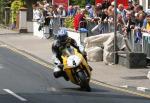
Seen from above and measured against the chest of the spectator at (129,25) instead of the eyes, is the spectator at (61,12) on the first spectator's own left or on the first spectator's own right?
on the first spectator's own right

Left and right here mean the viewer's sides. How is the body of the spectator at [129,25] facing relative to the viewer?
facing the viewer and to the left of the viewer

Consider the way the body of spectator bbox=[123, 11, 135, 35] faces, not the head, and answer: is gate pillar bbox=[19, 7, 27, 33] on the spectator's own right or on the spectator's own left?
on the spectator's own right

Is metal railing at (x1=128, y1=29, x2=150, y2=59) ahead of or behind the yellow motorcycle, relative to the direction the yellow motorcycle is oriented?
behind

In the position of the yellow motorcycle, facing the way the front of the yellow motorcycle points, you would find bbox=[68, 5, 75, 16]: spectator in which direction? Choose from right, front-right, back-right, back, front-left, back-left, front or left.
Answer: back

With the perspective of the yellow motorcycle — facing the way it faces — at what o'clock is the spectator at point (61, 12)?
The spectator is roughly at 6 o'clock from the yellow motorcycle.

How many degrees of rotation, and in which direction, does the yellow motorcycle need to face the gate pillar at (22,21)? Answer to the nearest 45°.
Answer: approximately 180°

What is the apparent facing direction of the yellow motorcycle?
toward the camera

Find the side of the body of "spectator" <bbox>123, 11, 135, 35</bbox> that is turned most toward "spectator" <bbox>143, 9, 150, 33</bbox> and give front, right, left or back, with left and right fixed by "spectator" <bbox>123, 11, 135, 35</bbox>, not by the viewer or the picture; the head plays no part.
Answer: left

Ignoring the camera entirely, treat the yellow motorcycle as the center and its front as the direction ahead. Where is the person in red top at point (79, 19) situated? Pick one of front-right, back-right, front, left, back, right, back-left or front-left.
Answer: back

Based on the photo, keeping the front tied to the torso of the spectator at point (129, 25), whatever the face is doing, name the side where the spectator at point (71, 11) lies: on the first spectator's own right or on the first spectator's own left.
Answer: on the first spectator's own right

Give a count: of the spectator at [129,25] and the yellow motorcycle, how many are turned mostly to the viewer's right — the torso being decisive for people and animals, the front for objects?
0
